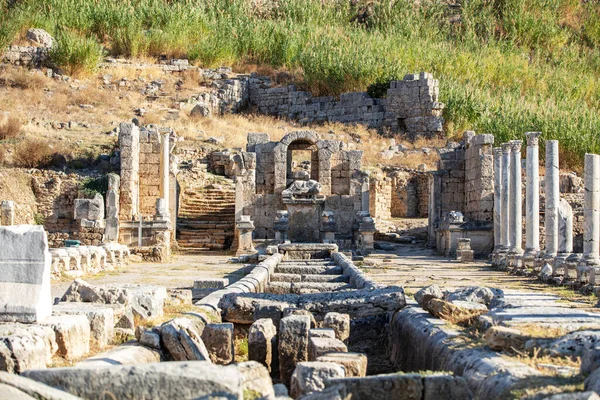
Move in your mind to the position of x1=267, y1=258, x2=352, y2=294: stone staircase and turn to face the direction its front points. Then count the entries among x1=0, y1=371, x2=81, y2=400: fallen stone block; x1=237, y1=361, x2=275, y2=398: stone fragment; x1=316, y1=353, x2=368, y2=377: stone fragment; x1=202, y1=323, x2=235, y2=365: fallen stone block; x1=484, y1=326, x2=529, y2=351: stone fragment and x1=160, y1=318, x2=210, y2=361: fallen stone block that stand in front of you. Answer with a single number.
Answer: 6

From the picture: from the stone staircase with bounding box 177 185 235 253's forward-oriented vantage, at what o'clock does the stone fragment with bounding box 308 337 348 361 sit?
The stone fragment is roughly at 12 o'clock from the stone staircase.

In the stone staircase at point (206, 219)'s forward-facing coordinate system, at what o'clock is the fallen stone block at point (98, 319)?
The fallen stone block is roughly at 12 o'clock from the stone staircase.

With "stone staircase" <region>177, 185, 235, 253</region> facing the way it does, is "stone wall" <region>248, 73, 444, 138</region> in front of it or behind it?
behind

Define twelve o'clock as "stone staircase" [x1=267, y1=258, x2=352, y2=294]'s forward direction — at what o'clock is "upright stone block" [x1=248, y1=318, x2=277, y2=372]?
The upright stone block is roughly at 12 o'clock from the stone staircase.

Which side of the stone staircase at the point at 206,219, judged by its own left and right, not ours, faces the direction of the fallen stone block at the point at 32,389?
front

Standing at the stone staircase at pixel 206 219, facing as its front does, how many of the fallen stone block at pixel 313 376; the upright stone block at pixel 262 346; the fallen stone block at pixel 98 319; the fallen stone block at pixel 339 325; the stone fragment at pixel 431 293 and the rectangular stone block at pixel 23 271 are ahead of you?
6

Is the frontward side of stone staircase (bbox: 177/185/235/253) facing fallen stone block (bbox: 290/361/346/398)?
yes

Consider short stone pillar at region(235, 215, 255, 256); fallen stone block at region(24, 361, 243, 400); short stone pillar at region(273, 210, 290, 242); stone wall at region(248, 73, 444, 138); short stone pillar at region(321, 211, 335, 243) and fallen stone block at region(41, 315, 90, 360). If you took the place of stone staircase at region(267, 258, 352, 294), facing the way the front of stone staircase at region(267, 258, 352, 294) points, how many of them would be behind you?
4

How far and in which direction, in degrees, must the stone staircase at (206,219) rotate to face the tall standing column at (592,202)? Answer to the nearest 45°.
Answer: approximately 45° to its left

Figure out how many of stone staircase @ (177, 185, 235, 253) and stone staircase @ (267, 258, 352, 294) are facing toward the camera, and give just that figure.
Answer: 2

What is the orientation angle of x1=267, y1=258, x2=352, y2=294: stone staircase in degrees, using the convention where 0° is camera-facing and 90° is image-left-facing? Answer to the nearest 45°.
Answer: approximately 0°

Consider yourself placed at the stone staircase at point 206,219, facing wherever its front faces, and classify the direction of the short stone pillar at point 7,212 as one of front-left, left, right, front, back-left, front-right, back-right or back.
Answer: front-right

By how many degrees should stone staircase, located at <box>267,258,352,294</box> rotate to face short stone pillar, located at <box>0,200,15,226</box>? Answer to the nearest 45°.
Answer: approximately 135° to its right

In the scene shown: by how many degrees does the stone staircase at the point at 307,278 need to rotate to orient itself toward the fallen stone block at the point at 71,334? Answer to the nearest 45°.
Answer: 0° — it already faces it
